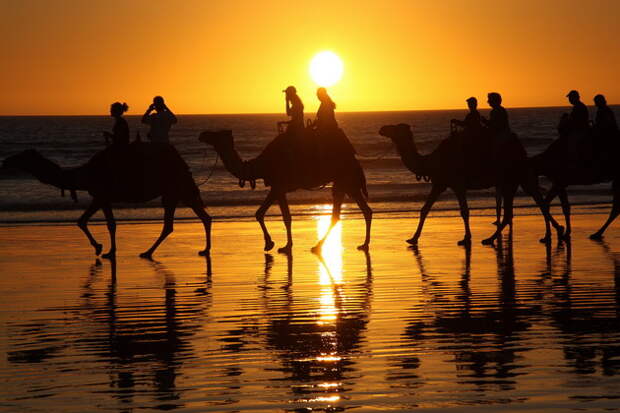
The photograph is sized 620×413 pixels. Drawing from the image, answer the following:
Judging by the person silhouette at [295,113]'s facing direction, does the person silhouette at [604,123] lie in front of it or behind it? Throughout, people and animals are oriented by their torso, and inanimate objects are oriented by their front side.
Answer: behind

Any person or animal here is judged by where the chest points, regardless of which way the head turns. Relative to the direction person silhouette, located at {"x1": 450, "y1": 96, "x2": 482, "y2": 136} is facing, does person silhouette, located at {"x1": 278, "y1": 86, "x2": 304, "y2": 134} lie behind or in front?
in front

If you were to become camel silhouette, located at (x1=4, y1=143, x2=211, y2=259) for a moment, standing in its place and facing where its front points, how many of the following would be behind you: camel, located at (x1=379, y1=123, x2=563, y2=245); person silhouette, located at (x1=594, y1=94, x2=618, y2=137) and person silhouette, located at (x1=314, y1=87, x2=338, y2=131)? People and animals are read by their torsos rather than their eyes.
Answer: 3

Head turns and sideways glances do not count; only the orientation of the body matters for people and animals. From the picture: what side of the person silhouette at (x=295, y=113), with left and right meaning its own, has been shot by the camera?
left

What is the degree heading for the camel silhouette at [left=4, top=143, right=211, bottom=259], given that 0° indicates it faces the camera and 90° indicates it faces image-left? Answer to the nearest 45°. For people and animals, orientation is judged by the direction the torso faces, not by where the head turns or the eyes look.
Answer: approximately 90°

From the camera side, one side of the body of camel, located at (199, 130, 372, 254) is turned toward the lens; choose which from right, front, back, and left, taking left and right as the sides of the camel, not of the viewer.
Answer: left

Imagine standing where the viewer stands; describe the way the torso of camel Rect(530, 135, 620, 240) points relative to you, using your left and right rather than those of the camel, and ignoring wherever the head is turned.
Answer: facing to the left of the viewer

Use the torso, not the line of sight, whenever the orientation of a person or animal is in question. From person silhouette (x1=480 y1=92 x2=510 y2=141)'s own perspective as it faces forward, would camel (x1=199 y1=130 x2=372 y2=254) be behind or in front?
in front

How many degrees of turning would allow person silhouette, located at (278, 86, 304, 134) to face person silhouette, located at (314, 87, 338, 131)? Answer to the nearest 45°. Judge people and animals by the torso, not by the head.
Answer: approximately 180°

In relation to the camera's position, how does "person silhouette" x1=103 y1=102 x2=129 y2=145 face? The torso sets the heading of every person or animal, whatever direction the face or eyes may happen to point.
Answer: facing to the left of the viewer

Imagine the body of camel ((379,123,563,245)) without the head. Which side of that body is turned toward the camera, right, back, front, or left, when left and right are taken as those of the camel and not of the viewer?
left

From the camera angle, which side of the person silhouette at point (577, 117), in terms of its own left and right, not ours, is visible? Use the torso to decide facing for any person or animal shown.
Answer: left

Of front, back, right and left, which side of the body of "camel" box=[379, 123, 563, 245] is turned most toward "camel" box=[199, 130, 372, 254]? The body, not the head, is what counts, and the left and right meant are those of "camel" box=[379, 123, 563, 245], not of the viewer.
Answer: front

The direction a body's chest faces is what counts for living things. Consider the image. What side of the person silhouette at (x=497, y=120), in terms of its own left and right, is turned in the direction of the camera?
left
